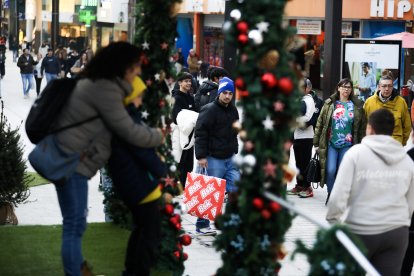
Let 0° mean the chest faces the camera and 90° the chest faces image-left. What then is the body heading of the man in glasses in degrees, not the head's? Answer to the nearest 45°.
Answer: approximately 0°

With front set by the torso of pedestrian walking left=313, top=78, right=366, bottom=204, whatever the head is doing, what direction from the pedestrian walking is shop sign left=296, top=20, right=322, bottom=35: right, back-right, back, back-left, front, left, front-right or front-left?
back

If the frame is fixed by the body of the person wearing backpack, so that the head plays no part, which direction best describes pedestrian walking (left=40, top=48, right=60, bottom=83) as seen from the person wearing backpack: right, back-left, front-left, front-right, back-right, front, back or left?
left

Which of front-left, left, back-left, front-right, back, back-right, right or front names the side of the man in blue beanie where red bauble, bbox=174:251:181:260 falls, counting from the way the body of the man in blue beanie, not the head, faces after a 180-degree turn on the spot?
back-left

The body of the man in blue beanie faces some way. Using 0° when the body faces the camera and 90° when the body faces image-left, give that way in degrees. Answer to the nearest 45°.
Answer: approximately 315°

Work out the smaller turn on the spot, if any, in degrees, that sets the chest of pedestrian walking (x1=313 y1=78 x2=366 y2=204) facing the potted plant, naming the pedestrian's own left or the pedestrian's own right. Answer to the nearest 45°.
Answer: approximately 45° to the pedestrian's own right

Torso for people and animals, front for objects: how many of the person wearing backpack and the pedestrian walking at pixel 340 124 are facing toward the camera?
1

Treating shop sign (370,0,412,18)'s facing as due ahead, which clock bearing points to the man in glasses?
The man in glasses is roughly at 12 o'clock from the shop sign.

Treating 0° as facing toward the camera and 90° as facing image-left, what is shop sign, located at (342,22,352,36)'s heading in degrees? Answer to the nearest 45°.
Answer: approximately 0°

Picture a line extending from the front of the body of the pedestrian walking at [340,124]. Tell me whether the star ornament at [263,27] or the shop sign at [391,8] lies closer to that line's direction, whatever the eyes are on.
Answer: the star ornament
